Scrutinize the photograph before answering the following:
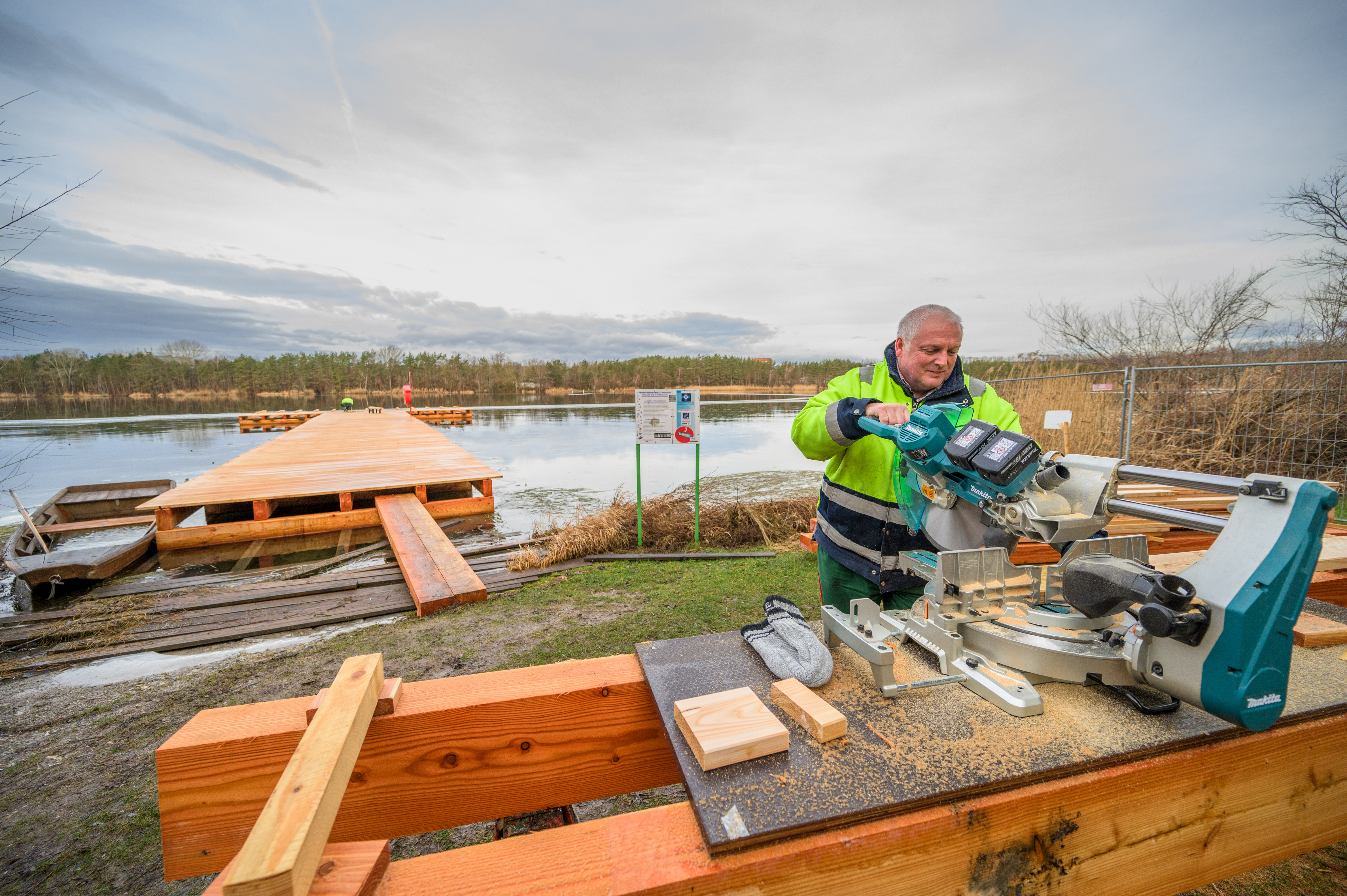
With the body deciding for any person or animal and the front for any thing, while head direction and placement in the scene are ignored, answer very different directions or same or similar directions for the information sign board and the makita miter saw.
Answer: very different directions

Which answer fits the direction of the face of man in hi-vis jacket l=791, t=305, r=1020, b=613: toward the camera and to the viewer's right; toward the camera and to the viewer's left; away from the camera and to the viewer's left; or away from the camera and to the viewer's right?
toward the camera and to the viewer's right

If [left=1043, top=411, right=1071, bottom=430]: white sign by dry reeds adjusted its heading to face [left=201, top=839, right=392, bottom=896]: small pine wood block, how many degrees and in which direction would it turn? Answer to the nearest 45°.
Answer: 0° — it already faces it

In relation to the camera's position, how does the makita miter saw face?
facing away from the viewer and to the left of the viewer

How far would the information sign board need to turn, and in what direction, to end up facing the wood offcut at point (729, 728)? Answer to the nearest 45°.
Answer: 0° — it already faces it

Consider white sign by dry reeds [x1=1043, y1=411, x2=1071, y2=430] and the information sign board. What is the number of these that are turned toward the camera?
2

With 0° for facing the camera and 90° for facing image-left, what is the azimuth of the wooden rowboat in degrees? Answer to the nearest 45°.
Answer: approximately 45°

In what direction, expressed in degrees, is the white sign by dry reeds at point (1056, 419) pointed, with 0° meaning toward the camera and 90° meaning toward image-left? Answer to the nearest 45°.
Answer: approximately 0°

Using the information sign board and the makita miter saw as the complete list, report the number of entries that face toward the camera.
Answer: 1
